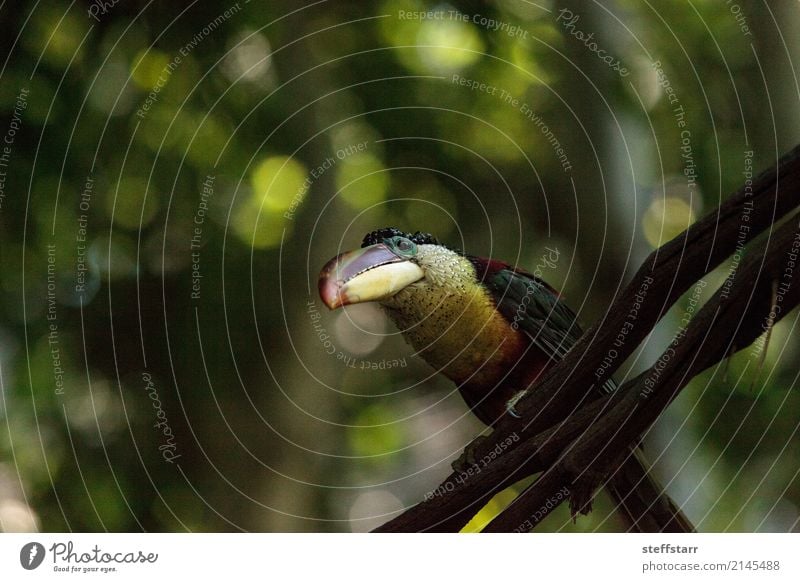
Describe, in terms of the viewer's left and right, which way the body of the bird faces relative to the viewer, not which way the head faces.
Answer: facing the viewer and to the left of the viewer
